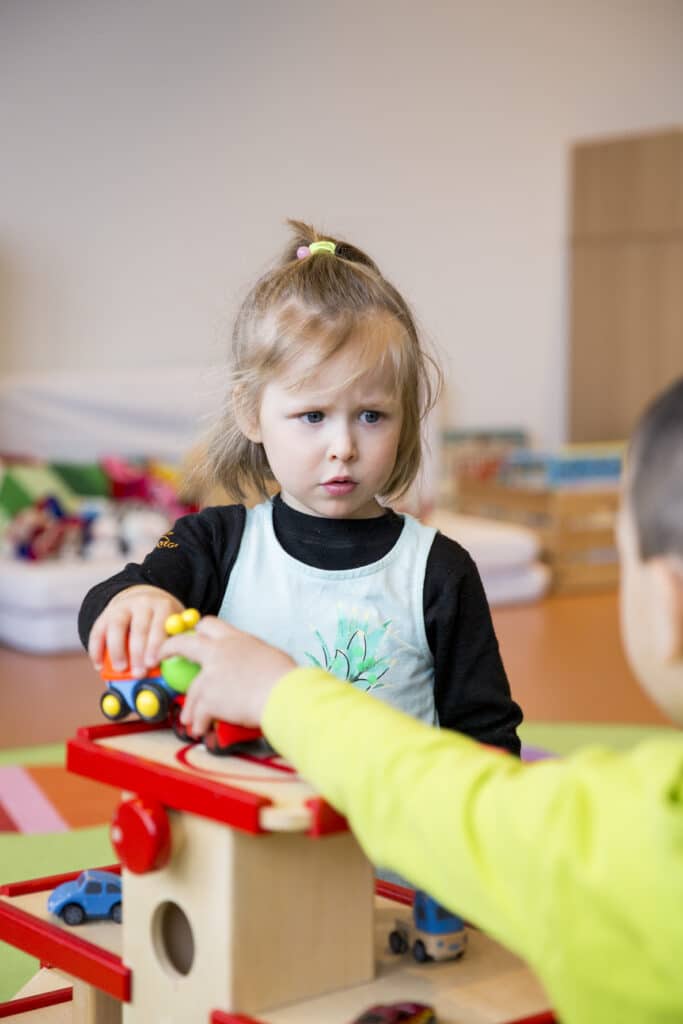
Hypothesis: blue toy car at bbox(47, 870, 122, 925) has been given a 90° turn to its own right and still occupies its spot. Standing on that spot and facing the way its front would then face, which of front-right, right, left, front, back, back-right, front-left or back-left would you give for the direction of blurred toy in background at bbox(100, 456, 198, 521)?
front

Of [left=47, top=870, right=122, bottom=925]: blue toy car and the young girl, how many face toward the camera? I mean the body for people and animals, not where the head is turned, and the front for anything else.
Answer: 1

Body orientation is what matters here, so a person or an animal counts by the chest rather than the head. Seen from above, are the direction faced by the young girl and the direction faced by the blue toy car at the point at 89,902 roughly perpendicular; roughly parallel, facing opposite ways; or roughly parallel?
roughly perpendicular

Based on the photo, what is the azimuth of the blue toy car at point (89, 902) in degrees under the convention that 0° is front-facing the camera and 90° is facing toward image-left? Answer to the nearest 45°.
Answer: approximately 90°

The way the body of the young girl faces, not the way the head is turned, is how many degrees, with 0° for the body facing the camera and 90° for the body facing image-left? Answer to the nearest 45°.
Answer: approximately 0°
